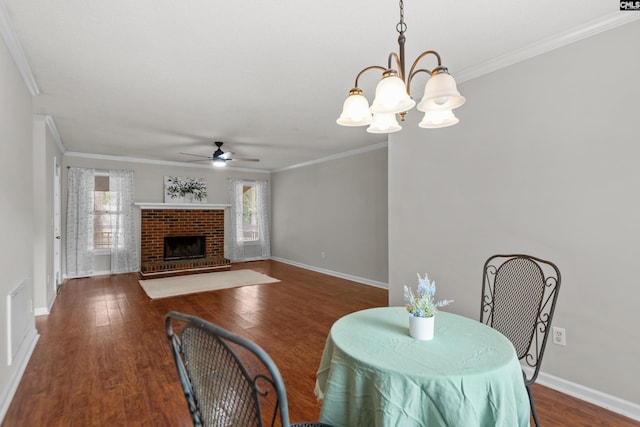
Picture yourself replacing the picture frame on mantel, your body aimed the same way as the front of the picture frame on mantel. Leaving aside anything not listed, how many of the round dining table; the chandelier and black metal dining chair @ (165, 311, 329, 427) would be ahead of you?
3

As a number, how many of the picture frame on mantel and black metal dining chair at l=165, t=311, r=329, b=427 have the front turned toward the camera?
1

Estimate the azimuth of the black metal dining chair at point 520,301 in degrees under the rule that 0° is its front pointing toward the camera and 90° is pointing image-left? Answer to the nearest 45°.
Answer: approximately 45°

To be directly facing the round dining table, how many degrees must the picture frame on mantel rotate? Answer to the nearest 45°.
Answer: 0° — it already faces it

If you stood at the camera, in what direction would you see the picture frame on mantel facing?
facing the viewer

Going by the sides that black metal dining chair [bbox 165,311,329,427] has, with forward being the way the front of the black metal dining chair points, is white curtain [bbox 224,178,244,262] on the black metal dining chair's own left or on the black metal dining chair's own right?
on the black metal dining chair's own left

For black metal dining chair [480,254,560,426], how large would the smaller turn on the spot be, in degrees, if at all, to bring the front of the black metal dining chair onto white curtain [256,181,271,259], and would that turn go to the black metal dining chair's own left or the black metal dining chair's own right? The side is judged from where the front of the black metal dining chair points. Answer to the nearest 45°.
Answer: approximately 90° to the black metal dining chair's own right

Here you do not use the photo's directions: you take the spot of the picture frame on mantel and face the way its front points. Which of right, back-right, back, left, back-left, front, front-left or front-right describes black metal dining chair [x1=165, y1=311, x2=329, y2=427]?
front

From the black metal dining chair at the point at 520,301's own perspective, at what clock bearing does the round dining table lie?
The round dining table is roughly at 11 o'clock from the black metal dining chair.

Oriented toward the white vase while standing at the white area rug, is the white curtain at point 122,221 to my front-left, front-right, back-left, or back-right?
back-right

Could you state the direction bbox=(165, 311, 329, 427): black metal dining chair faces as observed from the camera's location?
facing away from the viewer and to the right of the viewer

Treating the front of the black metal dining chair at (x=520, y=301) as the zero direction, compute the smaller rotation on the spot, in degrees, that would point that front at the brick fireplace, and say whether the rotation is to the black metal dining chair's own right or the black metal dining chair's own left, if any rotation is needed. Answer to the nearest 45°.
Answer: approximately 45° to the black metal dining chair's own right
